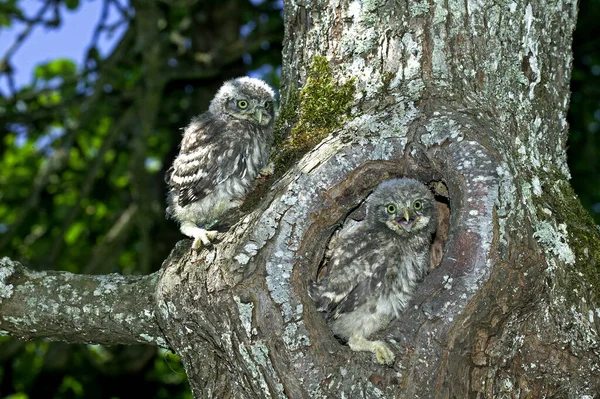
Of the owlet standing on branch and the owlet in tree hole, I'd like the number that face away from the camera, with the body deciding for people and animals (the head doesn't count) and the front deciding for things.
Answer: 0

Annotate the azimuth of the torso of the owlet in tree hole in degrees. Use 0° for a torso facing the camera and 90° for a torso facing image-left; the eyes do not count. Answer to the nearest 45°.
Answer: approximately 315°
